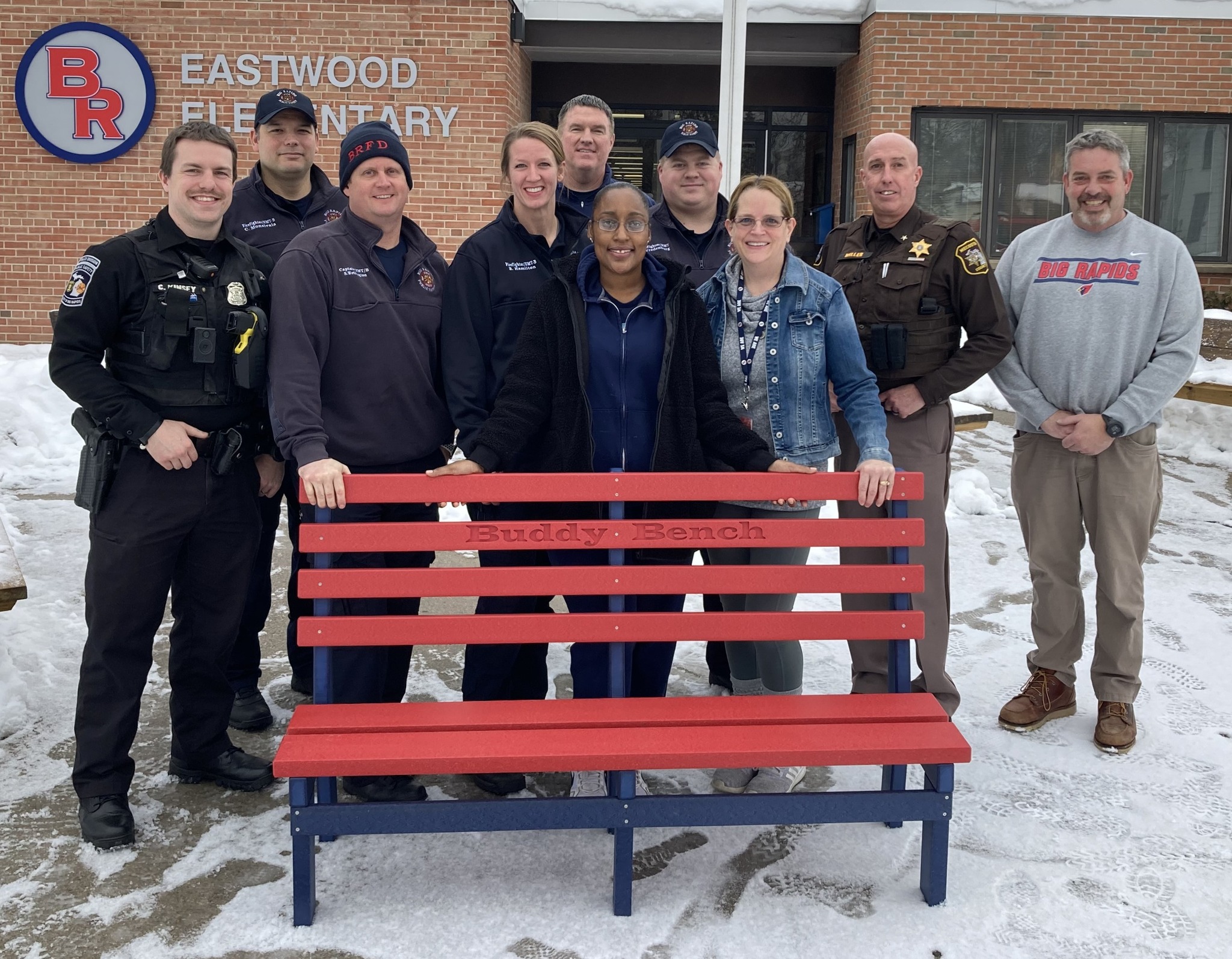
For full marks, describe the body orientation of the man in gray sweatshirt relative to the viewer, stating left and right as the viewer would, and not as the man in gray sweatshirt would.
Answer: facing the viewer

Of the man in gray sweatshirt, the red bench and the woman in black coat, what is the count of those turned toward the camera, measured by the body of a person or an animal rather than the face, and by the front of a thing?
3

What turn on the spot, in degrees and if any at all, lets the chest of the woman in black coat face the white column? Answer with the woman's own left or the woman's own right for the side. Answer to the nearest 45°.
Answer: approximately 180°

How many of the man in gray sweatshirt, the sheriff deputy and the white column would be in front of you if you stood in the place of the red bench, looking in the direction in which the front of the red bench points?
0

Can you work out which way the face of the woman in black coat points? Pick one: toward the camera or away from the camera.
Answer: toward the camera

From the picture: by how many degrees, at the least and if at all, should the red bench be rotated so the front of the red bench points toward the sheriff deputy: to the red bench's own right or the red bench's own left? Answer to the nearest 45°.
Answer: approximately 135° to the red bench's own left

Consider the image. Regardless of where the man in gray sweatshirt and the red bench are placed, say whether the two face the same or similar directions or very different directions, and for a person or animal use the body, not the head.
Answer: same or similar directions

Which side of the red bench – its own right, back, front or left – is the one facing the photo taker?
front

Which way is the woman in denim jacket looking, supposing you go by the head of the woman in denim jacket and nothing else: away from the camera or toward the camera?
toward the camera

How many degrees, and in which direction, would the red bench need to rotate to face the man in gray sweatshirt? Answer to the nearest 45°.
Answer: approximately 135° to its left

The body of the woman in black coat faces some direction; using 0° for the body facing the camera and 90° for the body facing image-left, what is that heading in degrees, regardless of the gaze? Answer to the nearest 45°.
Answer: approximately 0°

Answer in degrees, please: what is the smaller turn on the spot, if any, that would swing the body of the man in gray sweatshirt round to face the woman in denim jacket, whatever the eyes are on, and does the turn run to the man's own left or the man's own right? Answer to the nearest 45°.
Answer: approximately 45° to the man's own right

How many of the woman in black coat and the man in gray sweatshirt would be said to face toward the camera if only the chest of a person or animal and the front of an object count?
2

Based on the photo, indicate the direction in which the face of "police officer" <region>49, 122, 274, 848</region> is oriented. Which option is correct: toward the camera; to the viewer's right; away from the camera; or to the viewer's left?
toward the camera

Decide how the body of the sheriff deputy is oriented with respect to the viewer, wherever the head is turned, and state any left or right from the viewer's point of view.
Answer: facing the viewer and to the left of the viewer
